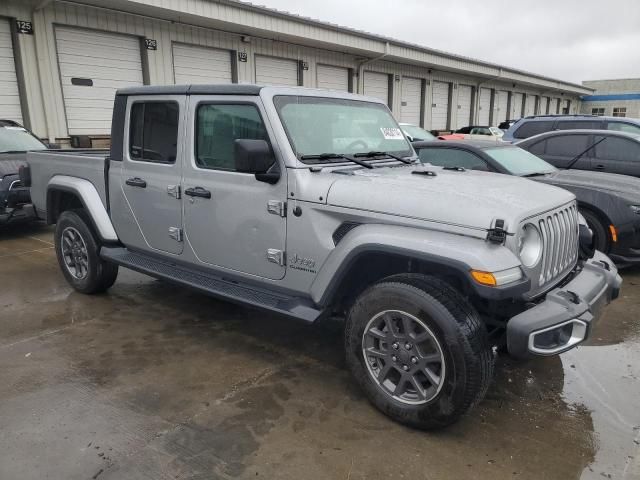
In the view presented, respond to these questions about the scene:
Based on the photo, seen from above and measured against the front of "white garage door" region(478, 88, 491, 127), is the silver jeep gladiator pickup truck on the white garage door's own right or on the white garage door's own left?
on the white garage door's own right

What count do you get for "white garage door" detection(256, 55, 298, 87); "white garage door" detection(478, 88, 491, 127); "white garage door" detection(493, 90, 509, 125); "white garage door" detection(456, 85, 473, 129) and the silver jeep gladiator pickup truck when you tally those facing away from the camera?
0

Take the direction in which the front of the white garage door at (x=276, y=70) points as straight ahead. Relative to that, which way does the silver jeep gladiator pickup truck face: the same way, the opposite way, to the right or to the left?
the same way

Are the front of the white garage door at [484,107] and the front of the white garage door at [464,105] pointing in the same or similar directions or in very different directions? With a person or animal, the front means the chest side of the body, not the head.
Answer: same or similar directions

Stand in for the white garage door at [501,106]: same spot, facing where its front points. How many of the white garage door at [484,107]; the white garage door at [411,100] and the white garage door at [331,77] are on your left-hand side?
0

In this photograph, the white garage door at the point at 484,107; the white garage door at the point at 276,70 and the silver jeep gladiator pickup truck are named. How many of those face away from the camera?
0

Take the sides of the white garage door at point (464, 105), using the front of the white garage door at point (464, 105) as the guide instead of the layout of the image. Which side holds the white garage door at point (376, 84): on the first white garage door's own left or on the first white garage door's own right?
on the first white garage door's own right

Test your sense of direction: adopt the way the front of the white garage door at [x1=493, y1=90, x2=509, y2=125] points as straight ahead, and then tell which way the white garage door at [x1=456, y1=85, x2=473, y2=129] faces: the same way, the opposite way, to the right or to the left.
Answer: the same way

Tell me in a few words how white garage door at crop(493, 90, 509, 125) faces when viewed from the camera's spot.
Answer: facing the viewer and to the right of the viewer

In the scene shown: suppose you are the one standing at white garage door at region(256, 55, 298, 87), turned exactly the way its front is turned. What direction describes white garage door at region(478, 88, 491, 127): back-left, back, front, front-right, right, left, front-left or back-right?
left

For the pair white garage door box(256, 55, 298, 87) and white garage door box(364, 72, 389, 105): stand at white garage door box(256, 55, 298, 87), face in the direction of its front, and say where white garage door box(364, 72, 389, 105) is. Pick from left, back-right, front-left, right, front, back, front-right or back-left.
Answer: left

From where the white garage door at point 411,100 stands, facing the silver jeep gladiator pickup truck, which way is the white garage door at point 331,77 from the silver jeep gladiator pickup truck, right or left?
right

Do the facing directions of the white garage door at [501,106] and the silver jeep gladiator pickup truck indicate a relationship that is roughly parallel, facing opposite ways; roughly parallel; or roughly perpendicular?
roughly parallel

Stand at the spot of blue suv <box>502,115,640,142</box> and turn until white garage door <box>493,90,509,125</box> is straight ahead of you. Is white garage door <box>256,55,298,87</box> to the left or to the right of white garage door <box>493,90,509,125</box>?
left

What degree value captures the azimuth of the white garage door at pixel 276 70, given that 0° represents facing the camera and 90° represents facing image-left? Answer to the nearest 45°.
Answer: approximately 315°

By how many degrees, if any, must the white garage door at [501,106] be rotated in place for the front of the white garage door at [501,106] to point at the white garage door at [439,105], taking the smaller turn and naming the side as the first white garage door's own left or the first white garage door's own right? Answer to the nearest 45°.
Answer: approximately 45° to the first white garage door's own right

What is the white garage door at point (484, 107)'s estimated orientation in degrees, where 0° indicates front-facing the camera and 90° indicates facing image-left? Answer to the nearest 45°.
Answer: approximately 315°

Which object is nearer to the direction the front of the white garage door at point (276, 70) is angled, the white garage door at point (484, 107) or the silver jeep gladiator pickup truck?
the silver jeep gladiator pickup truck

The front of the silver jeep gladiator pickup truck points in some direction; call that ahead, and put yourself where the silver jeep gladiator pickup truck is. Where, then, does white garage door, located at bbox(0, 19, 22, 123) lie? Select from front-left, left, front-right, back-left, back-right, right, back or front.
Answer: back
